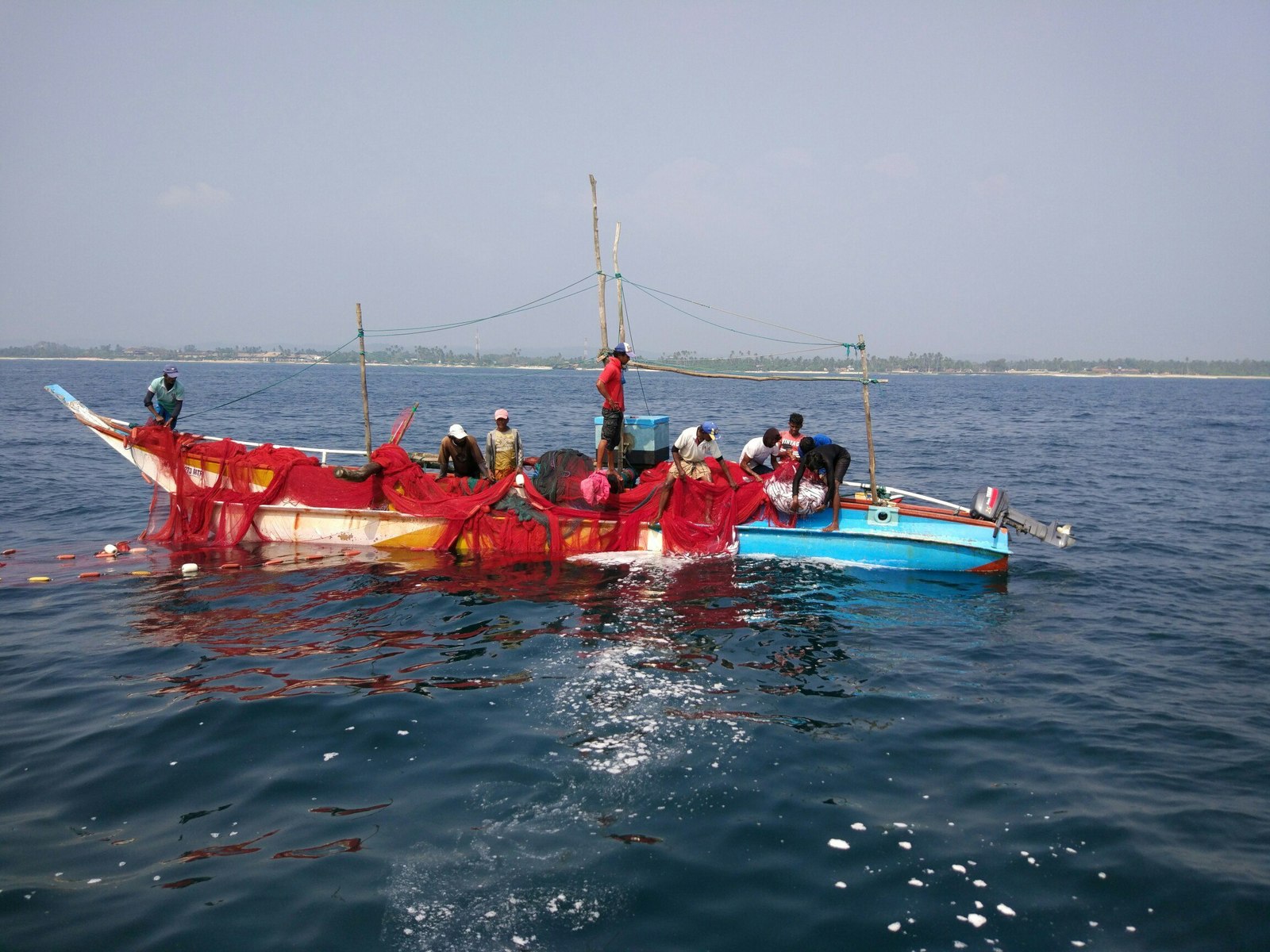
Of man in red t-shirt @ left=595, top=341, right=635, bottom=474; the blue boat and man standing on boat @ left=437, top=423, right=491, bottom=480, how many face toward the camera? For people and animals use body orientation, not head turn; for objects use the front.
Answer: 1

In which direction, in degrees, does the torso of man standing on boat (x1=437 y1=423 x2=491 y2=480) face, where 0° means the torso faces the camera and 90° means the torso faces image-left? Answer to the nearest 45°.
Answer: approximately 0°

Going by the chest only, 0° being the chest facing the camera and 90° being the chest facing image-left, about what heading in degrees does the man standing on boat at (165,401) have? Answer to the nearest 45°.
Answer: approximately 0°

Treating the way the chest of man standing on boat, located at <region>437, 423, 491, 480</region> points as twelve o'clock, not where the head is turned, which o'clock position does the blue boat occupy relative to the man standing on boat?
The blue boat is roughly at 10 o'clock from the man standing on boat.

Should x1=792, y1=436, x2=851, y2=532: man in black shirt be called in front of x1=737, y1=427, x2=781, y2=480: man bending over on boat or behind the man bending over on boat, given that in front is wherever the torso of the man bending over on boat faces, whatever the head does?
in front

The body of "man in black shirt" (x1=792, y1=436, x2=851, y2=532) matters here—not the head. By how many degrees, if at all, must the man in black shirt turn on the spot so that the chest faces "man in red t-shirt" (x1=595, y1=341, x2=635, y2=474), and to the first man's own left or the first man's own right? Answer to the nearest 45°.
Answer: approximately 45° to the first man's own right
